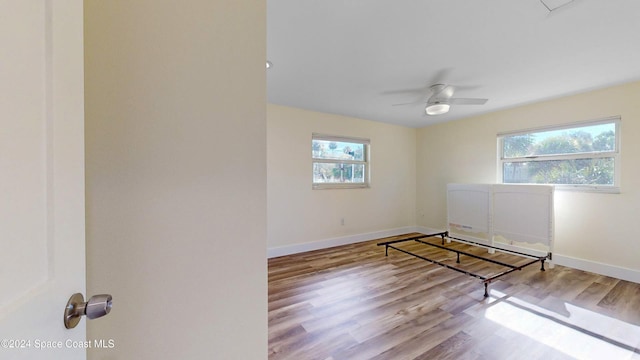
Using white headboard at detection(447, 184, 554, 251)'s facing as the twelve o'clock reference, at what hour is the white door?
The white door is roughly at 11 o'clock from the white headboard.

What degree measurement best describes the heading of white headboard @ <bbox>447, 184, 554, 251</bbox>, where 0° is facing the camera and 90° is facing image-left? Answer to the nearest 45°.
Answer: approximately 45°

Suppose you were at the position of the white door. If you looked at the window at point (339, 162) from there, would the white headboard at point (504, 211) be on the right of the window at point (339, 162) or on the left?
right

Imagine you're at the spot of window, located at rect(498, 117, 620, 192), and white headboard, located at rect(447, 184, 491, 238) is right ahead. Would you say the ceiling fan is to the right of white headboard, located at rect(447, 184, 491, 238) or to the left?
left

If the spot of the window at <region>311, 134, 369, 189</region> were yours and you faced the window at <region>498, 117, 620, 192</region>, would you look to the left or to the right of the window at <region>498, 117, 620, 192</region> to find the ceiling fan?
right
